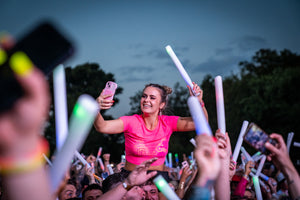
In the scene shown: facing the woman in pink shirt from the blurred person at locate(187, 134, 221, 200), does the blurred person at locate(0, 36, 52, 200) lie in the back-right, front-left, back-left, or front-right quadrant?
back-left

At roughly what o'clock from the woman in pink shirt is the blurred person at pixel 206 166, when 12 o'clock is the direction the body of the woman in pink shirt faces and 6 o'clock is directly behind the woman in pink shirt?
The blurred person is roughly at 12 o'clock from the woman in pink shirt.

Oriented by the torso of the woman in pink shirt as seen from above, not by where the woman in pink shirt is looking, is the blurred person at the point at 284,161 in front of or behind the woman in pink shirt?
in front

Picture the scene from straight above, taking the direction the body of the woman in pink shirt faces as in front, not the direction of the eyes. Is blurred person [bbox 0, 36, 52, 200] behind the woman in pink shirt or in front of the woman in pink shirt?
in front

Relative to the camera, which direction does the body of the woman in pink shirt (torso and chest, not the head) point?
toward the camera

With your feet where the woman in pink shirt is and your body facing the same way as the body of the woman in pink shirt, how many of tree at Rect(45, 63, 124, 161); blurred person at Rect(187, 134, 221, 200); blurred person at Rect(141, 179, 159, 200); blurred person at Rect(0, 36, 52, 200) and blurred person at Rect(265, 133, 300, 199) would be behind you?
1

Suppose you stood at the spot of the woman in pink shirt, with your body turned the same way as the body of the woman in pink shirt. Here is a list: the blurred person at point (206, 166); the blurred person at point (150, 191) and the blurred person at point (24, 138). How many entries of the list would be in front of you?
3

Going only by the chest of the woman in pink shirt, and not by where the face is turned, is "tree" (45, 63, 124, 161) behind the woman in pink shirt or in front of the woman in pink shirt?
behind

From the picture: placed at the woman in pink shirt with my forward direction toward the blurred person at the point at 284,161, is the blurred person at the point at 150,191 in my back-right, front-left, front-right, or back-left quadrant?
front-right

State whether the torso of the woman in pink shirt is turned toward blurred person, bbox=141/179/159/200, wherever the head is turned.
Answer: yes
